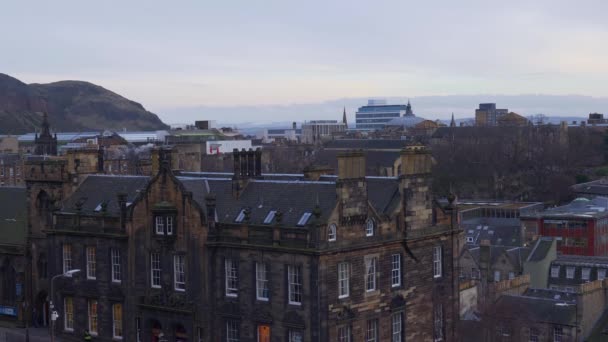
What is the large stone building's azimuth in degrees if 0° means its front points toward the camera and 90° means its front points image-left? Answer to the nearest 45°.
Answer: approximately 45°
